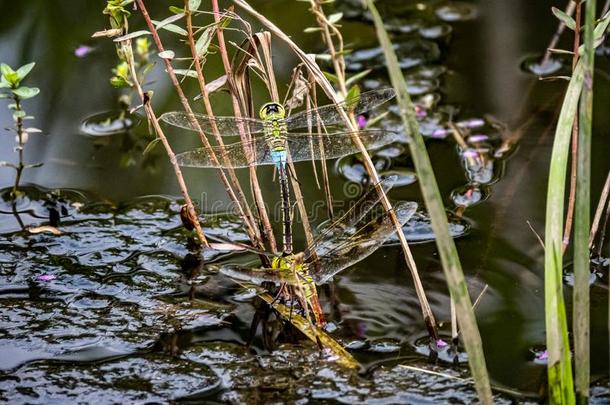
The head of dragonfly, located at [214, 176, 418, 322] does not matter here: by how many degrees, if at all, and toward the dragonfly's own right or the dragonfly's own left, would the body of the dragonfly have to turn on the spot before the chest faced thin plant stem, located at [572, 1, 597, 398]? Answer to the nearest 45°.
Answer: approximately 180°

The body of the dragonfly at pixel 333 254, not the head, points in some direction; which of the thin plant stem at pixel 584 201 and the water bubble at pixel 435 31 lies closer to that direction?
the water bubble

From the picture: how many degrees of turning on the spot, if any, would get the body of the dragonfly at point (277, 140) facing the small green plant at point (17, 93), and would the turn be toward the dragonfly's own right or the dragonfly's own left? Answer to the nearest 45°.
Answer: approximately 45° to the dragonfly's own left

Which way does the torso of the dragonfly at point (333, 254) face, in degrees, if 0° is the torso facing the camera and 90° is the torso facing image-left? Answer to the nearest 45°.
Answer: approximately 135°

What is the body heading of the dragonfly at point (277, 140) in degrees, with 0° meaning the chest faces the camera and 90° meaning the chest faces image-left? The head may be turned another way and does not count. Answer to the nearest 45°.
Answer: approximately 180°

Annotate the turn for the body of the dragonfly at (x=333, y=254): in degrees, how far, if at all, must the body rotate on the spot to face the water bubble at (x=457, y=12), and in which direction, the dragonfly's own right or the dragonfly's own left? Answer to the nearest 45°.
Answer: approximately 45° to the dragonfly's own right

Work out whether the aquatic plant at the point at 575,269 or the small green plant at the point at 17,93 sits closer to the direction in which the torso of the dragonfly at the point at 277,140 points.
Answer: the small green plant

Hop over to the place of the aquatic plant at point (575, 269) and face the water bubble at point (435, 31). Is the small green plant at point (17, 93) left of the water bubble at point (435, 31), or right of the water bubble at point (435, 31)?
left
